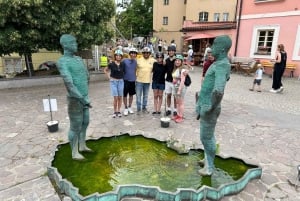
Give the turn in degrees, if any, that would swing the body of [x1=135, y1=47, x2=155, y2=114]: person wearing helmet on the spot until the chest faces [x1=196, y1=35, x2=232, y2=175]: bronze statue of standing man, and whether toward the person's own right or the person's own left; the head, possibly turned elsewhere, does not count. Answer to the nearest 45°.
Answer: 0° — they already face it

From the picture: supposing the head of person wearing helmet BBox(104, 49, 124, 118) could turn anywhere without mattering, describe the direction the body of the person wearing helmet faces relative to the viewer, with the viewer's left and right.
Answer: facing the viewer

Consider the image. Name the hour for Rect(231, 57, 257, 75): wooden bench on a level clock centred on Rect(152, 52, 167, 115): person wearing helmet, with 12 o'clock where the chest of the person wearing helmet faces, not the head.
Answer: The wooden bench is roughly at 7 o'clock from the person wearing helmet.

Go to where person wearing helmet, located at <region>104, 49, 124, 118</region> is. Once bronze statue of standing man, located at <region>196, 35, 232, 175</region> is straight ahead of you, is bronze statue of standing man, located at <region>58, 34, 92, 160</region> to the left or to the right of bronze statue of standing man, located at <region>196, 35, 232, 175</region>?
right

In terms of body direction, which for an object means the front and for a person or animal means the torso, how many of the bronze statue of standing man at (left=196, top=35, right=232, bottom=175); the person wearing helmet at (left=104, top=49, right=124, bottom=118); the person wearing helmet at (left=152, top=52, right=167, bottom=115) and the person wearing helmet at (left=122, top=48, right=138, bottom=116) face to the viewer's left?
1

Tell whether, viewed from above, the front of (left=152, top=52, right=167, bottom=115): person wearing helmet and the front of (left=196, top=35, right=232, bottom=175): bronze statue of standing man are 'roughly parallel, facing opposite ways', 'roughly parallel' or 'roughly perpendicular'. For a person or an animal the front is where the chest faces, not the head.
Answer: roughly perpendicular

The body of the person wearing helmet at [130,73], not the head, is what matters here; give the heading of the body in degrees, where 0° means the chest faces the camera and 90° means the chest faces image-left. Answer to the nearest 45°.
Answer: approximately 0°

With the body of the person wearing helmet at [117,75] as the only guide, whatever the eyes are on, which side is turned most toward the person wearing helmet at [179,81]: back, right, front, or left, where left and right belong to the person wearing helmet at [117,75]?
left

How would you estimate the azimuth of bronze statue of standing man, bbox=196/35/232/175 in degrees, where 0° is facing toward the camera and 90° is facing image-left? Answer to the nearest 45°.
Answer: approximately 90°

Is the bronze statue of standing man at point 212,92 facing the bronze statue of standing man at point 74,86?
yes

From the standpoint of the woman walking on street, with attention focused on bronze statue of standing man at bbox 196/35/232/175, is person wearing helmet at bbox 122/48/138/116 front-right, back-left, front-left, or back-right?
front-right

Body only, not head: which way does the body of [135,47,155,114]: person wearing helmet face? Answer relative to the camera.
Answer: toward the camera

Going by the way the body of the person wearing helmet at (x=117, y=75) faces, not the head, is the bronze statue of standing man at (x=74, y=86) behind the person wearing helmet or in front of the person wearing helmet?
in front
